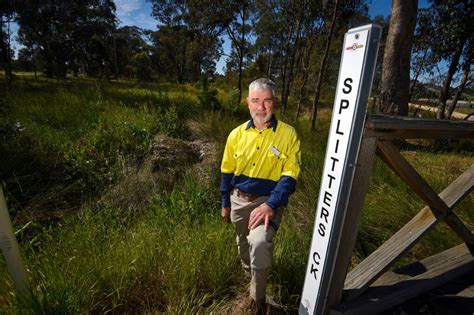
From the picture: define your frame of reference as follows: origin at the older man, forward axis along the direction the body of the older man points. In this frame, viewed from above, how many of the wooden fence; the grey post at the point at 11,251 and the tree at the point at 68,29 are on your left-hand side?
1

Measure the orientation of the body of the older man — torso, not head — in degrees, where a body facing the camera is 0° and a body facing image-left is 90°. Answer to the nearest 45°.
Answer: approximately 0°

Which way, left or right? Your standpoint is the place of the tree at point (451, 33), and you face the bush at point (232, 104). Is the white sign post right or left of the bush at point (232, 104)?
left

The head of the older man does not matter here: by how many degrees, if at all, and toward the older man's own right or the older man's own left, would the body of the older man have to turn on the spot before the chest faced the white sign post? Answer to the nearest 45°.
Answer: approximately 45° to the older man's own left

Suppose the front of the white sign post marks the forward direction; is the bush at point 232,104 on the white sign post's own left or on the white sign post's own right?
on the white sign post's own right

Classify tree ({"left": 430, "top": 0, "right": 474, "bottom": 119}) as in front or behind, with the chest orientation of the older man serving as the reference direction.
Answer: behind

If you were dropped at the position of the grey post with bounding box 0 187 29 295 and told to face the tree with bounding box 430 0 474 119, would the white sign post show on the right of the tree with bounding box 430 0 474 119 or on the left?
right

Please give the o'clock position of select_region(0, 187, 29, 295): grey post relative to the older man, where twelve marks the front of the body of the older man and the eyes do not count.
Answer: The grey post is roughly at 2 o'clock from the older man.

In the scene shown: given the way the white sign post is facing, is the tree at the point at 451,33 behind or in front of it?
behind

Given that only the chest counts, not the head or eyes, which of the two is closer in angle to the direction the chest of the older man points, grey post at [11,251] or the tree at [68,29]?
the grey post

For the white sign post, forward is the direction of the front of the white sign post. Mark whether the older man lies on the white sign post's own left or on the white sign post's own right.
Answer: on the white sign post's own right

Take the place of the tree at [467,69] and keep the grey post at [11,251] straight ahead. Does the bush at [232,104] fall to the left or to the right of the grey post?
right

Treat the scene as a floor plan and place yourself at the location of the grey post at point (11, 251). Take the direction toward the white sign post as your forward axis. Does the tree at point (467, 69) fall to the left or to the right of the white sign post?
left
